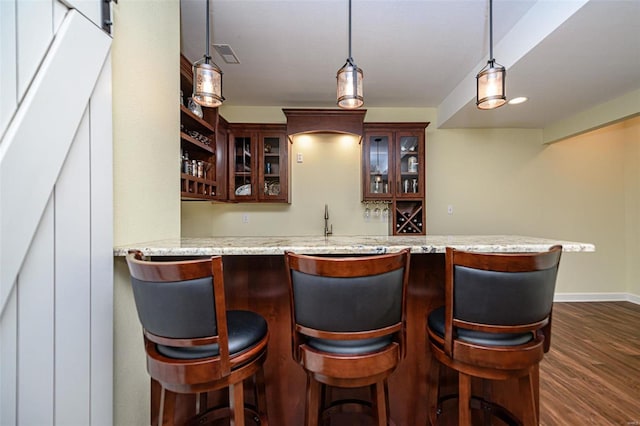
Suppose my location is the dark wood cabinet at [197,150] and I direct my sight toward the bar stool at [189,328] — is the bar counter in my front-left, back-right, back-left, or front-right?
front-left

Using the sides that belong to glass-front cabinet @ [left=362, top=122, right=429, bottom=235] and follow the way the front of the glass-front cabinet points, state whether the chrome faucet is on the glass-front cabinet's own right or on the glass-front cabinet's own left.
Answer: on the glass-front cabinet's own right

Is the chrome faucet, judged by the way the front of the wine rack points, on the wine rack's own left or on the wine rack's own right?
on the wine rack's own right

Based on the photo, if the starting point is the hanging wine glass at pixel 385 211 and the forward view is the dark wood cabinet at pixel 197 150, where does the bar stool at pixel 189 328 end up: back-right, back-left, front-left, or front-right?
front-left

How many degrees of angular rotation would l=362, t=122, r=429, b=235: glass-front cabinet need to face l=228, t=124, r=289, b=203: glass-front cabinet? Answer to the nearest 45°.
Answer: approximately 90° to its right

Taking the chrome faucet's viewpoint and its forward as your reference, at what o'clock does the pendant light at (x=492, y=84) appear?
The pendant light is roughly at 11 o'clock from the chrome faucet.

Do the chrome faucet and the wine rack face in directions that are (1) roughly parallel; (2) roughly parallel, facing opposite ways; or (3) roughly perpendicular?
roughly parallel

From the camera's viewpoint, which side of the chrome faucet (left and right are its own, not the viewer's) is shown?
front

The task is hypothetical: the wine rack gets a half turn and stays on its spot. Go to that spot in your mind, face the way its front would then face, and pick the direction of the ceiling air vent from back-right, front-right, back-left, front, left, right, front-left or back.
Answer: back-left

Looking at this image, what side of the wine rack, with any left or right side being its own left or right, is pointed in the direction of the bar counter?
front

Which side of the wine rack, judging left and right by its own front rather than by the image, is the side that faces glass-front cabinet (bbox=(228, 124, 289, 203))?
right

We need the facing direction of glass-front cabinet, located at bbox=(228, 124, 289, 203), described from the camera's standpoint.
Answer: facing the viewer

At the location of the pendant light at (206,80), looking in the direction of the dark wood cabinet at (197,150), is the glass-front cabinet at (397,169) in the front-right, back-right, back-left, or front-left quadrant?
front-right
